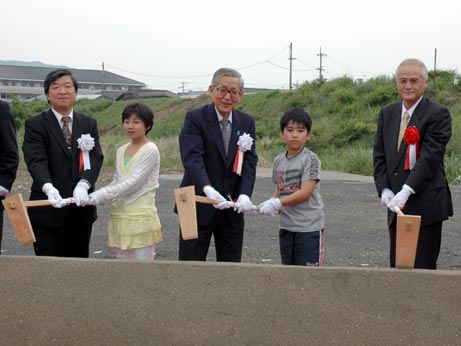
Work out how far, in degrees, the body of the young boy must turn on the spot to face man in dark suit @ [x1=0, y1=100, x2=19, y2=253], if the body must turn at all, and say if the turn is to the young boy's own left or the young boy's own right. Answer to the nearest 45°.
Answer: approximately 45° to the young boy's own right

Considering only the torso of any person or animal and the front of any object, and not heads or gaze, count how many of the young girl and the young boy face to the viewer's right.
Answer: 0

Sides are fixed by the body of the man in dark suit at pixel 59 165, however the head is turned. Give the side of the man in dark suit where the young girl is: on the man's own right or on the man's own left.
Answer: on the man's own left

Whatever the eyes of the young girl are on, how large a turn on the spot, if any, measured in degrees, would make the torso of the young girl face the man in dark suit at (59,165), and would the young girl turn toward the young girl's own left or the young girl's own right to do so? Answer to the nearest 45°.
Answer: approximately 45° to the young girl's own right

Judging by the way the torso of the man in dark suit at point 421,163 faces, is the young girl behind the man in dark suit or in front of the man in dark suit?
in front

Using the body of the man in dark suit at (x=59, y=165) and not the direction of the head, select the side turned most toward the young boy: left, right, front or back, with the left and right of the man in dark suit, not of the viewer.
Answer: left

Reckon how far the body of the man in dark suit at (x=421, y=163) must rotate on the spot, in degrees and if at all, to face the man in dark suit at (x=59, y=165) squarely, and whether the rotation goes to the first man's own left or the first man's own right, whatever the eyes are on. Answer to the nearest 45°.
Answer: approximately 45° to the first man's own right

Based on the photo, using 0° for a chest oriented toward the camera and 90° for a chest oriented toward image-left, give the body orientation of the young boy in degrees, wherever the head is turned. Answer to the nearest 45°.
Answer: approximately 45°

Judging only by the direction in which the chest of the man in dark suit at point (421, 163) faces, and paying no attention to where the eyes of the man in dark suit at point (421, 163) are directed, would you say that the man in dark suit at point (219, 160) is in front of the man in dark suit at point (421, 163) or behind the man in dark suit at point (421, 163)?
in front

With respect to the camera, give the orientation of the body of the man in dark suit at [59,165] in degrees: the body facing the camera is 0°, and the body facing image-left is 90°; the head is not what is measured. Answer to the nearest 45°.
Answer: approximately 0°

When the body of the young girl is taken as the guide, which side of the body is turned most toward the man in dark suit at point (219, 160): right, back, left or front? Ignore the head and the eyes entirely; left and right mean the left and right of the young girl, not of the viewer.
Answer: left

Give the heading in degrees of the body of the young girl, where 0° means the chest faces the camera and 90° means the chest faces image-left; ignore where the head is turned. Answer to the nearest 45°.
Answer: approximately 45°

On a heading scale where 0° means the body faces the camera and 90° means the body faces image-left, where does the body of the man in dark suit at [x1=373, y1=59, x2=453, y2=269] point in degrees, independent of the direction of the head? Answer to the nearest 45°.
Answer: approximately 45°
